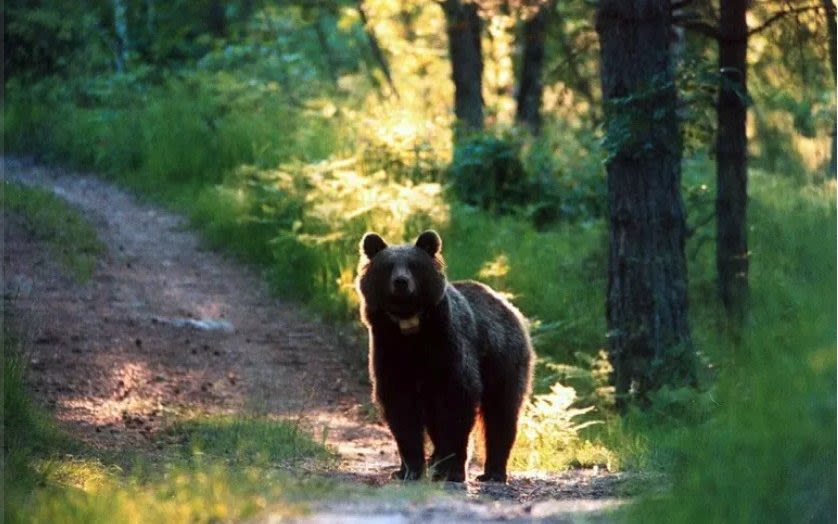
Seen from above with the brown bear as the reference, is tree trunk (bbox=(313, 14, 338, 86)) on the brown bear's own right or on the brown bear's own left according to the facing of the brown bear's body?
on the brown bear's own right

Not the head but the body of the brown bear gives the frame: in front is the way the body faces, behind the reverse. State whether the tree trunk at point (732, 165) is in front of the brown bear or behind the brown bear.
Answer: behind

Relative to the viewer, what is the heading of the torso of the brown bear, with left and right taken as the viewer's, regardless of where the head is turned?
facing the viewer and to the left of the viewer

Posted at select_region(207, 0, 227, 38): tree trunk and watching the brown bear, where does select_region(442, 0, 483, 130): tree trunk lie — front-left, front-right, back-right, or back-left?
front-left

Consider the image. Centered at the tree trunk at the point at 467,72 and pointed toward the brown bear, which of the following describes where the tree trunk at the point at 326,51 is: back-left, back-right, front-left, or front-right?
back-right

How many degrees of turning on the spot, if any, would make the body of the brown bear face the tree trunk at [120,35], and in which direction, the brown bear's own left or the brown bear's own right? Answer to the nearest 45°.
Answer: approximately 135° to the brown bear's own right

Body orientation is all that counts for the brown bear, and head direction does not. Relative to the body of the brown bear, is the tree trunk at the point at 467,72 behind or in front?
behind

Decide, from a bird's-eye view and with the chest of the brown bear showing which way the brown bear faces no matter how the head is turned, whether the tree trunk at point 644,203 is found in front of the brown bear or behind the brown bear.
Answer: behind

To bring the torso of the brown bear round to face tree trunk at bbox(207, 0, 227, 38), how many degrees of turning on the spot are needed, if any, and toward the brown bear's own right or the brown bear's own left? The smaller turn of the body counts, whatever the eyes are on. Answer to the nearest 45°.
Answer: approximately 135° to the brown bear's own right

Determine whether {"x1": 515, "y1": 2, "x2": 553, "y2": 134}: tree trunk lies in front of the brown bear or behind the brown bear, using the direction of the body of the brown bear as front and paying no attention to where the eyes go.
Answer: behind
